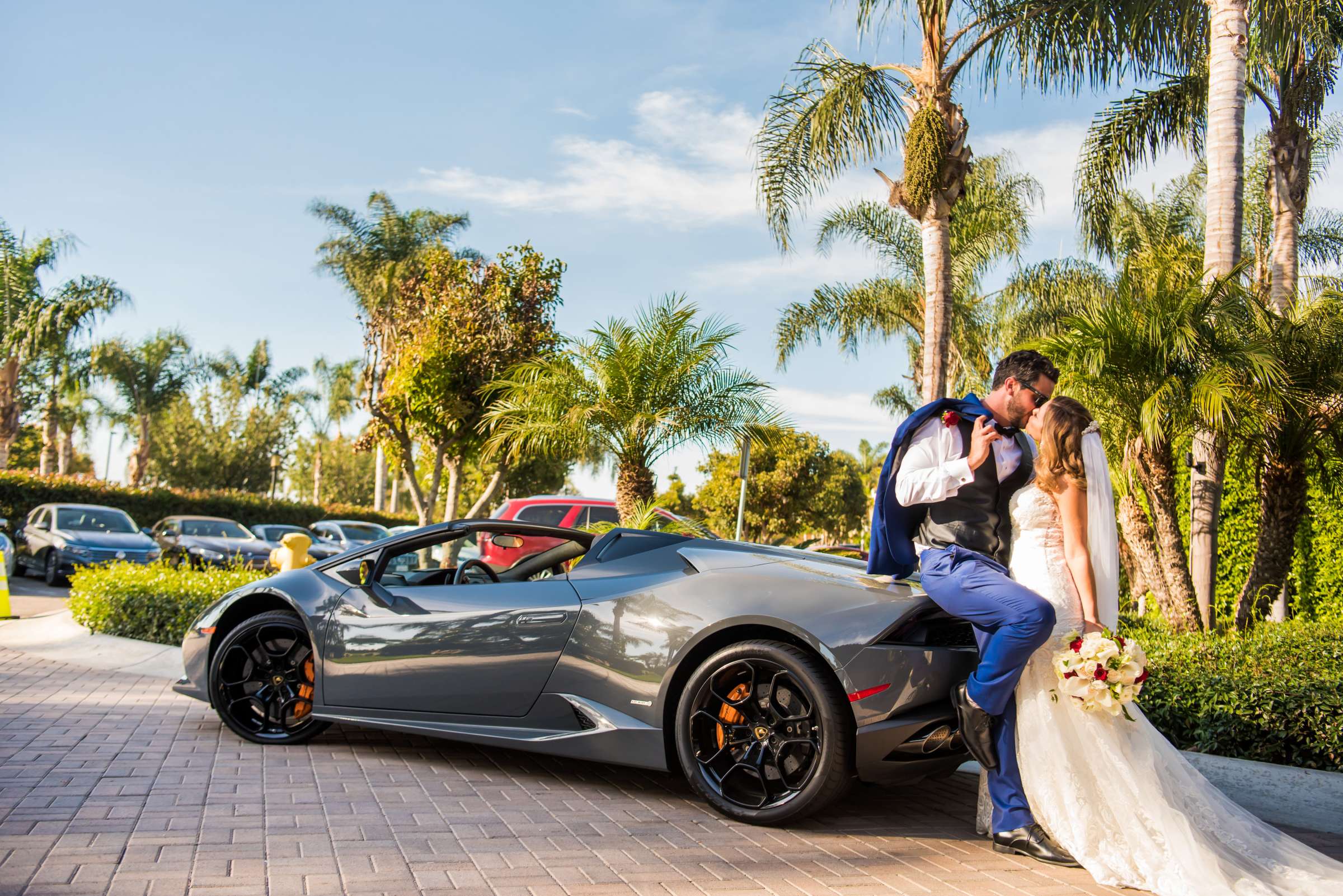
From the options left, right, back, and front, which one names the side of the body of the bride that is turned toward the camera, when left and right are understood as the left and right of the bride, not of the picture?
left

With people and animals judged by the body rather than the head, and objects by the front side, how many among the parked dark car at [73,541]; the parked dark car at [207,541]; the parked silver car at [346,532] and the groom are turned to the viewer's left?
0

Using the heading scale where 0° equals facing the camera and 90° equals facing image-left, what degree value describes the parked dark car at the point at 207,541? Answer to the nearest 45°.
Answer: approximately 315°

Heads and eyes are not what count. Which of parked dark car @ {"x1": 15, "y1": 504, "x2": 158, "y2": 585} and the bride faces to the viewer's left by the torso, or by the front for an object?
the bride

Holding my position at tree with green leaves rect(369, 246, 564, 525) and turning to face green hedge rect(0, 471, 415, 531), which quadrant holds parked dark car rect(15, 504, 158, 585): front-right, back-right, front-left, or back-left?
front-left

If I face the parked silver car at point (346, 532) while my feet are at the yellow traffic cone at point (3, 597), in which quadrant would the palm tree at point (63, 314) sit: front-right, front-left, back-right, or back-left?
front-left

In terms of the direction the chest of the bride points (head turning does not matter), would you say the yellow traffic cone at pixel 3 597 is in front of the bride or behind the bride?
in front

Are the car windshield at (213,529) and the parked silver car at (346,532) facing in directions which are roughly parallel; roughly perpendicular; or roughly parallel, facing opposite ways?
roughly parallel

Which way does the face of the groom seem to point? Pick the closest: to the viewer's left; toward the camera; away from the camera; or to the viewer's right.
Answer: to the viewer's right

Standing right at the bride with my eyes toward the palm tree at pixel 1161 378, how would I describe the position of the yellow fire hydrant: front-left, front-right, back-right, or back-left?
front-left

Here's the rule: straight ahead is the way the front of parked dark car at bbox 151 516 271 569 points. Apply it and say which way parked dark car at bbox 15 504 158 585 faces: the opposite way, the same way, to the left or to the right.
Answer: the same way

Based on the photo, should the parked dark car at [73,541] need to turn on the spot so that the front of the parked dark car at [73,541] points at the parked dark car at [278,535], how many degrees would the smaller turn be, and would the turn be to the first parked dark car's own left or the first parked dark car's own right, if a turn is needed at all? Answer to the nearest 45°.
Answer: approximately 90° to the first parked dark car's own left
